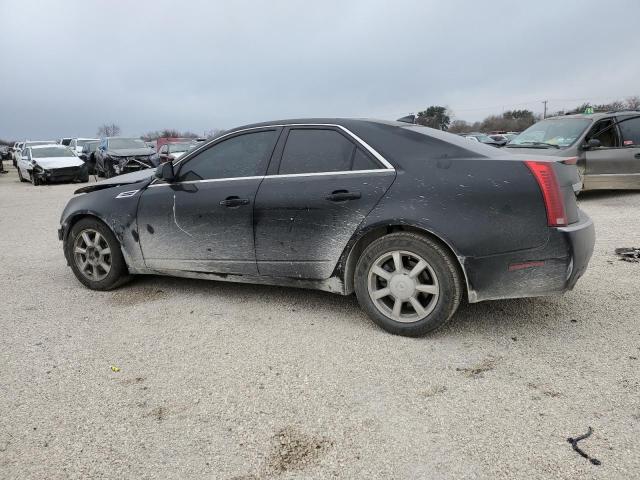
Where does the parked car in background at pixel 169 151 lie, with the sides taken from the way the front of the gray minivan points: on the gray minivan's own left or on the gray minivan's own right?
on the gray minivan's own right

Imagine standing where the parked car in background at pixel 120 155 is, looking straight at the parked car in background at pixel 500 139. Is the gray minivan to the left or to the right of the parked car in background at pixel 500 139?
right

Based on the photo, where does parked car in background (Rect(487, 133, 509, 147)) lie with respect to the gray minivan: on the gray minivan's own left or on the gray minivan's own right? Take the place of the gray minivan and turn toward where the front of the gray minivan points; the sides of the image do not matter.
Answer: on the gray minivan's own right

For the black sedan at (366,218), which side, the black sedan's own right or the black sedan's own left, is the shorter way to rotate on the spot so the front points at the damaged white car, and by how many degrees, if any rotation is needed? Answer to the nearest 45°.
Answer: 0° — it already faces it

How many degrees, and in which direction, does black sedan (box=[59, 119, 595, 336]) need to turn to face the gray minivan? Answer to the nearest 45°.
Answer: approximately 90° to its right

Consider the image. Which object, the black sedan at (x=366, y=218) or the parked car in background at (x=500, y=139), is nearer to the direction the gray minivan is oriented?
the black sedan

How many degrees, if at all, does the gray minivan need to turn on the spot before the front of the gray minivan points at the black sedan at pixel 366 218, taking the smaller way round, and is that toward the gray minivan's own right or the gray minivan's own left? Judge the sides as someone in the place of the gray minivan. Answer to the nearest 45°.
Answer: approximately 45° to the gray minivan's own left

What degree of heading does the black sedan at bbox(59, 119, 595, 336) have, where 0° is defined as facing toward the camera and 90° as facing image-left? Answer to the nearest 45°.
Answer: approximately 135°
